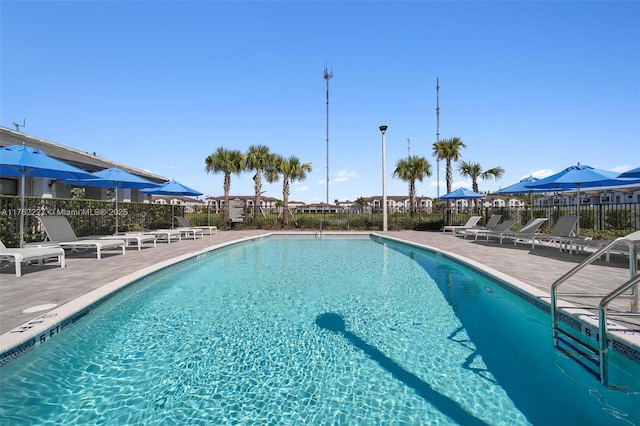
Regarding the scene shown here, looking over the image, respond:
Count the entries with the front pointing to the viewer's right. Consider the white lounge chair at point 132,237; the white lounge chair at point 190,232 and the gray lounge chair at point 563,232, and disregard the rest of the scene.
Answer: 2

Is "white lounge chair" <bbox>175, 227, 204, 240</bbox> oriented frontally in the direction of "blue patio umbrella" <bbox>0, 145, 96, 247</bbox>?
no

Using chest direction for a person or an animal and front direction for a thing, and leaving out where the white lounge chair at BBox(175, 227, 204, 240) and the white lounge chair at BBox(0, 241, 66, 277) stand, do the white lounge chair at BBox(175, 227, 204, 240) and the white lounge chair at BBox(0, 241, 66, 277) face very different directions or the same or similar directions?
same or similar directions

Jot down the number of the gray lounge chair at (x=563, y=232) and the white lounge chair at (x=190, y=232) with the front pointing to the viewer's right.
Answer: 1

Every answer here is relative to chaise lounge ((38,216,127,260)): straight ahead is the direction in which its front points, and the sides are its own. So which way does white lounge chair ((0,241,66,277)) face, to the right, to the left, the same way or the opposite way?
the same way

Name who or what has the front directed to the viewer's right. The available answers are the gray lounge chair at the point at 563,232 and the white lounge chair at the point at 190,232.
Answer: the white lounge chair at the point at 190,232

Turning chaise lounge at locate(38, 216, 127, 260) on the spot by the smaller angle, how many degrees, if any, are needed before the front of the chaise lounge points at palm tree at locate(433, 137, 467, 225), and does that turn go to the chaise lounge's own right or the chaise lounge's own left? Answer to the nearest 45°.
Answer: approximately 45° to the chaise lounge's own left

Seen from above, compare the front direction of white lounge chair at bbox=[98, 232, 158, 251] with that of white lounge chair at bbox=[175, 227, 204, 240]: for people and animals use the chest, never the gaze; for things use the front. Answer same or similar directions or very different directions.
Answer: same or similar directions

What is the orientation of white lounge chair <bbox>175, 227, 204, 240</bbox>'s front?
to the viewer's right

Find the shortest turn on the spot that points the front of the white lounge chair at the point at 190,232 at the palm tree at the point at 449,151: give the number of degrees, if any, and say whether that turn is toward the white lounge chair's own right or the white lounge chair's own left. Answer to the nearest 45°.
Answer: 0° — it already faces it

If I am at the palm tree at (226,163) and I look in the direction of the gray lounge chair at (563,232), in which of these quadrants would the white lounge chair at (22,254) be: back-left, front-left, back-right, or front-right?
front-right

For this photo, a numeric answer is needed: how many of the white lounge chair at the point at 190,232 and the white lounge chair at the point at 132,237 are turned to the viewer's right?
2

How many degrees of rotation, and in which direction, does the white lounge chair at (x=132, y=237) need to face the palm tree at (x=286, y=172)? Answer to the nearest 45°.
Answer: approximately 45° to its left

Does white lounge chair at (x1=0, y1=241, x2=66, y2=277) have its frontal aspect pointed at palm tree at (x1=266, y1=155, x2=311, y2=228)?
no

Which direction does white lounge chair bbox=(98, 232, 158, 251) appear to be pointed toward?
to the viewer's right

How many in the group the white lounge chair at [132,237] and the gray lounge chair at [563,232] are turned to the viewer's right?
1

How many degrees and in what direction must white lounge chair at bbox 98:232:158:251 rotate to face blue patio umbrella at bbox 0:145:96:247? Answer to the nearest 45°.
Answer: approximately 135° to its right

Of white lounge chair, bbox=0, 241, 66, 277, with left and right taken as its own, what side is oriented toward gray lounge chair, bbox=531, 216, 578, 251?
front

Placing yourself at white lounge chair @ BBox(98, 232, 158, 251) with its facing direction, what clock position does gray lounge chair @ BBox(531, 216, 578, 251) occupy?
gray lounge chair @ BBox(531, 216, 578, 251) is roughly at 1 o'clock from white lounge chair @ BBox(98, 232, 158, 251).
